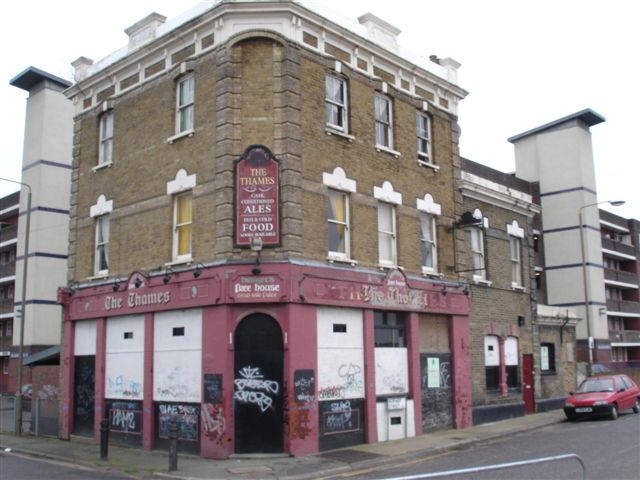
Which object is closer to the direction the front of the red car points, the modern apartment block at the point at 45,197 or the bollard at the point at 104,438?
the bollard

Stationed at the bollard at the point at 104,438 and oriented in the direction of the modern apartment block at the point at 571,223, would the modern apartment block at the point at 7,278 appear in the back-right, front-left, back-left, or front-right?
front-left

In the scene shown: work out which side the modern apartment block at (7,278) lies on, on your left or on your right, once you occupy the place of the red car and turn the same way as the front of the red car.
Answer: on your right

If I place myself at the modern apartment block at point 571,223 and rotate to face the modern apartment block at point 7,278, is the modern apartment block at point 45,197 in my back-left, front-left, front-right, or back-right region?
front-left

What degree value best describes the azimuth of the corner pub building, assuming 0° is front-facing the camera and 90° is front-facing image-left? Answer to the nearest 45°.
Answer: approximately 0°

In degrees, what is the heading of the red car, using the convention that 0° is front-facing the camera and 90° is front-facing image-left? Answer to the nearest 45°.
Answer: approximately 45°

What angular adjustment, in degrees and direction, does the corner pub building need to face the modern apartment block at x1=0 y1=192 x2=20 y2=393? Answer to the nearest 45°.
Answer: approximately 135° to its right

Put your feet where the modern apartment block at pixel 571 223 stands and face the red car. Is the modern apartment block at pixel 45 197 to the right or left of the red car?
right

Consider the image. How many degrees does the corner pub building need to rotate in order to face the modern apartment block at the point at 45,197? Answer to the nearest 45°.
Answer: approximately 135° to its right

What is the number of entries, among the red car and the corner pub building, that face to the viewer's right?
0

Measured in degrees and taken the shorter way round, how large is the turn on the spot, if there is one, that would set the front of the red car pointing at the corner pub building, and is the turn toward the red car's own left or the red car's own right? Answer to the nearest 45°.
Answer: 0° — it already faces it

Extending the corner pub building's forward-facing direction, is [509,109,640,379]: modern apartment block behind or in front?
behind
